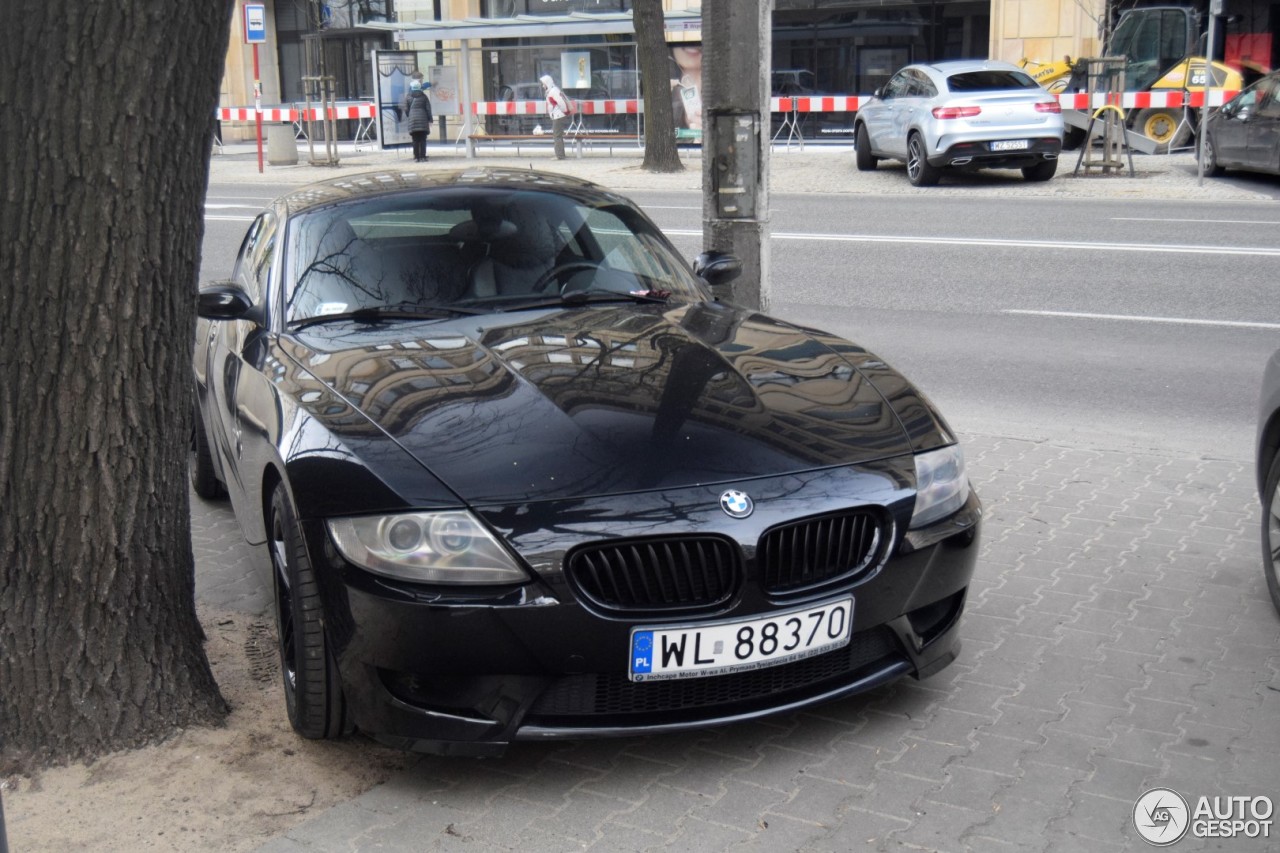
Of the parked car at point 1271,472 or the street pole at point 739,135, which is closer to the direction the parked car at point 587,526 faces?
the parked car

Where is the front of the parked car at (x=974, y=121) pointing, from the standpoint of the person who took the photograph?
facing away from the viewer and to the left of the viewer

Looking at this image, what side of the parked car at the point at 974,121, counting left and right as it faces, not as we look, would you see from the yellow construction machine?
right

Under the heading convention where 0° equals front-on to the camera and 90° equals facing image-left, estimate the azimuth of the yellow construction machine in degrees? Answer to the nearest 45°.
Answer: approximately 90°

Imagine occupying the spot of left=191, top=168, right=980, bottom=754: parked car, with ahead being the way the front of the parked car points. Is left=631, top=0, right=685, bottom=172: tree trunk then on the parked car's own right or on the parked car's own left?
on the parked car's own left

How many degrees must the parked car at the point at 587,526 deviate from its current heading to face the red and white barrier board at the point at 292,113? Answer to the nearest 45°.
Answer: approximately 135° to its left

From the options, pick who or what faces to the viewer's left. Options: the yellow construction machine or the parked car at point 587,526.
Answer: the yellow construction machine

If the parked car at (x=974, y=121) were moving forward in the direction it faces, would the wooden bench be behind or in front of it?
in front

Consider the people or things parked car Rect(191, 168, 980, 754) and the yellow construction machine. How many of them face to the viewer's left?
1

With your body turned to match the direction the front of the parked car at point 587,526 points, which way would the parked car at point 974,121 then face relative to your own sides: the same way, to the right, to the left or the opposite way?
the opposite way

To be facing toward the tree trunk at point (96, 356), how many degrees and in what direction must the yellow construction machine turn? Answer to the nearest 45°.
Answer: approximately 90° to its left
